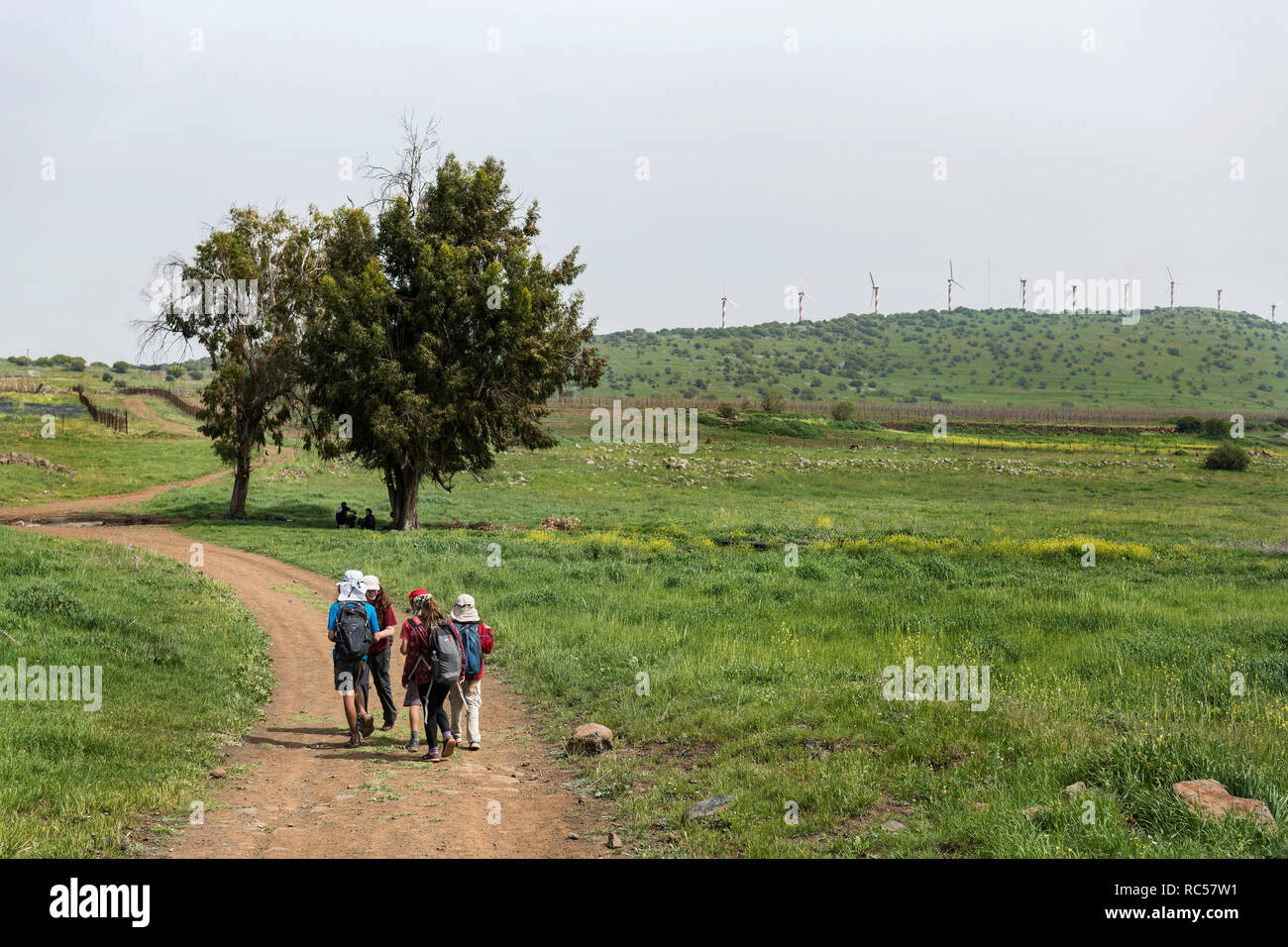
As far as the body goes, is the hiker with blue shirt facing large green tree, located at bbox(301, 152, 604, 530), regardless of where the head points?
yes

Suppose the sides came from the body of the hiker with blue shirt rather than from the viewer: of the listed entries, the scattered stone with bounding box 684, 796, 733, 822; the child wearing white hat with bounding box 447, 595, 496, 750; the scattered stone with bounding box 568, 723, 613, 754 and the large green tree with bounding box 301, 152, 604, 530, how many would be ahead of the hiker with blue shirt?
1

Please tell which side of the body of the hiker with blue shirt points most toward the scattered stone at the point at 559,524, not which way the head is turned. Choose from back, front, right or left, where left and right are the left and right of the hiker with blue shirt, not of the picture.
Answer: front

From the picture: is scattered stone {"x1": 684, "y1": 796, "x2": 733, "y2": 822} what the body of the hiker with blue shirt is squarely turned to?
no

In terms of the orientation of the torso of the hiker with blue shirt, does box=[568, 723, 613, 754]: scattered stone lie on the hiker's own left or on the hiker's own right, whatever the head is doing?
on the hiker's own right

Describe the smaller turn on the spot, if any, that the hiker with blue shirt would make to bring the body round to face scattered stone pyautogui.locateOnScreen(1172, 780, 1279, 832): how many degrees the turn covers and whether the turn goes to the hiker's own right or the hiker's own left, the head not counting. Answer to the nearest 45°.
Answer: approximately 135° to the hiker's own right

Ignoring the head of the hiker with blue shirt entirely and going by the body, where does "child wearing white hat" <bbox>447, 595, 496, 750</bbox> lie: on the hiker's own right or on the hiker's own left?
on the hiker's own right

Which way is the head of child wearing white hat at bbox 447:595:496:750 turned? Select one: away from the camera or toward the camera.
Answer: away from the camera

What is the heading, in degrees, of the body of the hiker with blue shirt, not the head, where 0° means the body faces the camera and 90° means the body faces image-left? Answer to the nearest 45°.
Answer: approximately 180°
